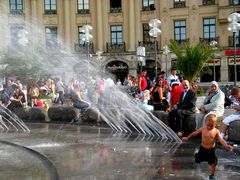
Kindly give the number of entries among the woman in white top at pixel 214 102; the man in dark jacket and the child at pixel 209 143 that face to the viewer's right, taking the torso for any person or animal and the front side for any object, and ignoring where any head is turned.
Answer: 0

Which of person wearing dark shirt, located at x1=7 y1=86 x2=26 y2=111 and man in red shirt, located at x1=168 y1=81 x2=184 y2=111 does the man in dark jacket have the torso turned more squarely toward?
the person wearing dark shirt

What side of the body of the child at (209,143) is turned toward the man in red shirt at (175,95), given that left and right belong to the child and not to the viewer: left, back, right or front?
back

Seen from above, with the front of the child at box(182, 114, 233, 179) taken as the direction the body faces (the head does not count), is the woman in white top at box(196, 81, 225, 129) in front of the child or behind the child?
behind

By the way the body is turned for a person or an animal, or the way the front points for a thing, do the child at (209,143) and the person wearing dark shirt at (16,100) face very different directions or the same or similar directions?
same or similar directions

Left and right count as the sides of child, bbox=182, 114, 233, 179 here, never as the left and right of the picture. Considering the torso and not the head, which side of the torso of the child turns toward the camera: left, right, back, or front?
front

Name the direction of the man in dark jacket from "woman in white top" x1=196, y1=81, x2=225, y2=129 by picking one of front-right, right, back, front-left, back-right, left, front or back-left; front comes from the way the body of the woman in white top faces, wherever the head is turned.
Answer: right

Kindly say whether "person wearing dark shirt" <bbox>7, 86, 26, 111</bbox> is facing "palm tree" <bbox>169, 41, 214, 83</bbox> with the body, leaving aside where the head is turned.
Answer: no

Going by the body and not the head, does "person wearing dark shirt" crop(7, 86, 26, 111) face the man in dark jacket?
no

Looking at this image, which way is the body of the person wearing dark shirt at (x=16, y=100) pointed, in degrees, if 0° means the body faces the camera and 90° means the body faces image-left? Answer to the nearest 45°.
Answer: approximately 45°

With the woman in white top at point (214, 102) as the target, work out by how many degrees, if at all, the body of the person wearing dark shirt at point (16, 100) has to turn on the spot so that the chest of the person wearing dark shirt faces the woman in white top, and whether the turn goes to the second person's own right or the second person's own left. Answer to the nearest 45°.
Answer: approximately 90° to the second person's own left

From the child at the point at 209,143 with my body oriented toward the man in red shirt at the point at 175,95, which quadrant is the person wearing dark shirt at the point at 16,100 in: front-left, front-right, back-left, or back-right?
front-left

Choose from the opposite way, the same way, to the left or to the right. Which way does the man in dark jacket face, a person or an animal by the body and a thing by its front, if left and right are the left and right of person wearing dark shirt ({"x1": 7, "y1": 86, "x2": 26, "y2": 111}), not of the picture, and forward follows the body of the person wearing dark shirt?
the same way

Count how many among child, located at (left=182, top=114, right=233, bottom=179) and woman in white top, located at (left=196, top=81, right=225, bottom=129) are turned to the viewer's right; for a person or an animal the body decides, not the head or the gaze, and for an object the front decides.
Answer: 0

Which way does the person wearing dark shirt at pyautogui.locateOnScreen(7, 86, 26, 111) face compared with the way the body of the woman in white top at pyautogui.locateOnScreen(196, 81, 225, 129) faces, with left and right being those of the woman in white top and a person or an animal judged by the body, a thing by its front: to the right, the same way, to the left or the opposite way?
the same way

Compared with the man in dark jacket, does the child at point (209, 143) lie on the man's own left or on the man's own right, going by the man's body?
on the man's own left

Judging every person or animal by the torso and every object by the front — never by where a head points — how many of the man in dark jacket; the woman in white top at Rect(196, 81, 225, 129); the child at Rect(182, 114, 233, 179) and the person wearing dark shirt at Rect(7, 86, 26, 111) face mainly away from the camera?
0
